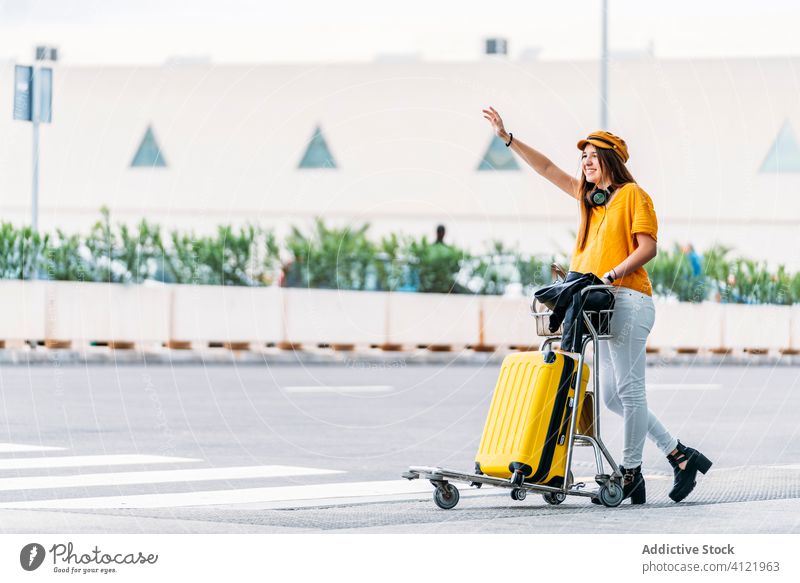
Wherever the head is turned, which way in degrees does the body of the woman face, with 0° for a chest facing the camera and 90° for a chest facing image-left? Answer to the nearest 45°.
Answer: approximately 45°

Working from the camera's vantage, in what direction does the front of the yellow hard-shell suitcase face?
facing the viewer and to the left of the viewer

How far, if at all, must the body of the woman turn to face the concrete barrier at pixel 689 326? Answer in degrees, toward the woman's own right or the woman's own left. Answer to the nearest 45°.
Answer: approximately 135° to the woman's own right

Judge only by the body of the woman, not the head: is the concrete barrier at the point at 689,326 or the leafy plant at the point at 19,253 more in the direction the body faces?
the leafy plant

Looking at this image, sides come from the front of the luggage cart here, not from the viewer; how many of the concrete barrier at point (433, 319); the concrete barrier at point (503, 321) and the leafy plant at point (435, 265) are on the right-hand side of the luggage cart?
3

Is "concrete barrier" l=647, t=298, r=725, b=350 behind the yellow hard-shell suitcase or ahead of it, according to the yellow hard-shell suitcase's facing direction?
behind

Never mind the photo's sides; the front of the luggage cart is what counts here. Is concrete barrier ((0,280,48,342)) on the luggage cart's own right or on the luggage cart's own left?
on the luggage cart's own right

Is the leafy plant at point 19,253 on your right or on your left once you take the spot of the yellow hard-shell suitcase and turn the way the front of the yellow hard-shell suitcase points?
on your right

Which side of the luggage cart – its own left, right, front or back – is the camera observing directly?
left
